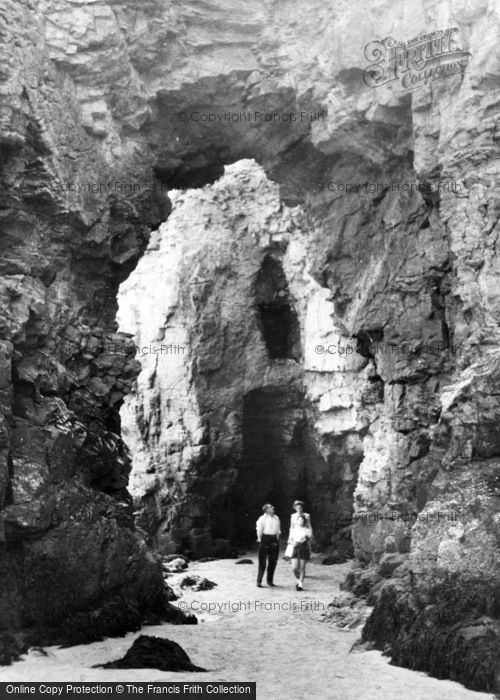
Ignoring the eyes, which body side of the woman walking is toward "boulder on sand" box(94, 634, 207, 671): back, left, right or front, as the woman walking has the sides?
front

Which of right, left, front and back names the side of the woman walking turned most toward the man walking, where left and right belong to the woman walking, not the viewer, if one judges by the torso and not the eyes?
right

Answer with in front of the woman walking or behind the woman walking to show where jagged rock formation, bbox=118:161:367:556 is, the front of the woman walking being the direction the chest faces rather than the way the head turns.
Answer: behind

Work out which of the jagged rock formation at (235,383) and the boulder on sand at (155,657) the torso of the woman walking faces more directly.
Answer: the boulder on sand

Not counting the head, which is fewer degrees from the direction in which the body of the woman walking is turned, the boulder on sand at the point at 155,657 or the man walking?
the boulder on sand

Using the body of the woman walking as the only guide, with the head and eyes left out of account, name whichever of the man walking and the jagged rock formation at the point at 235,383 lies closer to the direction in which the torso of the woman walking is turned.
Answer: the man walking

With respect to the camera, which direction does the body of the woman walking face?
toward the camera
